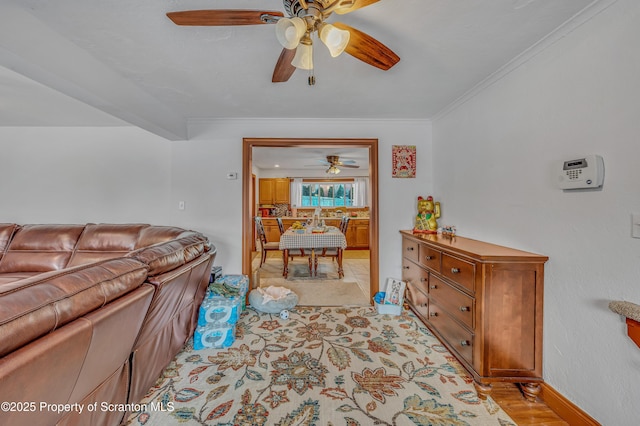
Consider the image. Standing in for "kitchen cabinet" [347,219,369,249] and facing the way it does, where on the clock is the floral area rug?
The floral area rug is roughly at 12 o'clock from the kitchen cabinet.

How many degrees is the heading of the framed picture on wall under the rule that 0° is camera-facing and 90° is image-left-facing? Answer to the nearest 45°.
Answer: approximately 0°

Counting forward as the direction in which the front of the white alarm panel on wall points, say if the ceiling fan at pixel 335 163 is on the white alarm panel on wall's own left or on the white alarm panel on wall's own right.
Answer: on the white alarm panel on wall's own right

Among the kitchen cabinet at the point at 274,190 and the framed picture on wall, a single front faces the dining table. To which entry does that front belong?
the kitchen cabinet

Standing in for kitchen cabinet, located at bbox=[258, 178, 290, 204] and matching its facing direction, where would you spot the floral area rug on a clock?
The floral area rug is roughly at 12 o'clock from the kitchen cabinet.

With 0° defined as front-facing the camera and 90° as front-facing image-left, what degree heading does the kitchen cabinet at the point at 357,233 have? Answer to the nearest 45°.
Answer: approximately 0°

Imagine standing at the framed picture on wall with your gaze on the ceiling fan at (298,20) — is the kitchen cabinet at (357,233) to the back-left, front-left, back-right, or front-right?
back-right

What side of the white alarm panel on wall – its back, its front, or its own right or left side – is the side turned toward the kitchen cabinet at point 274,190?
right
